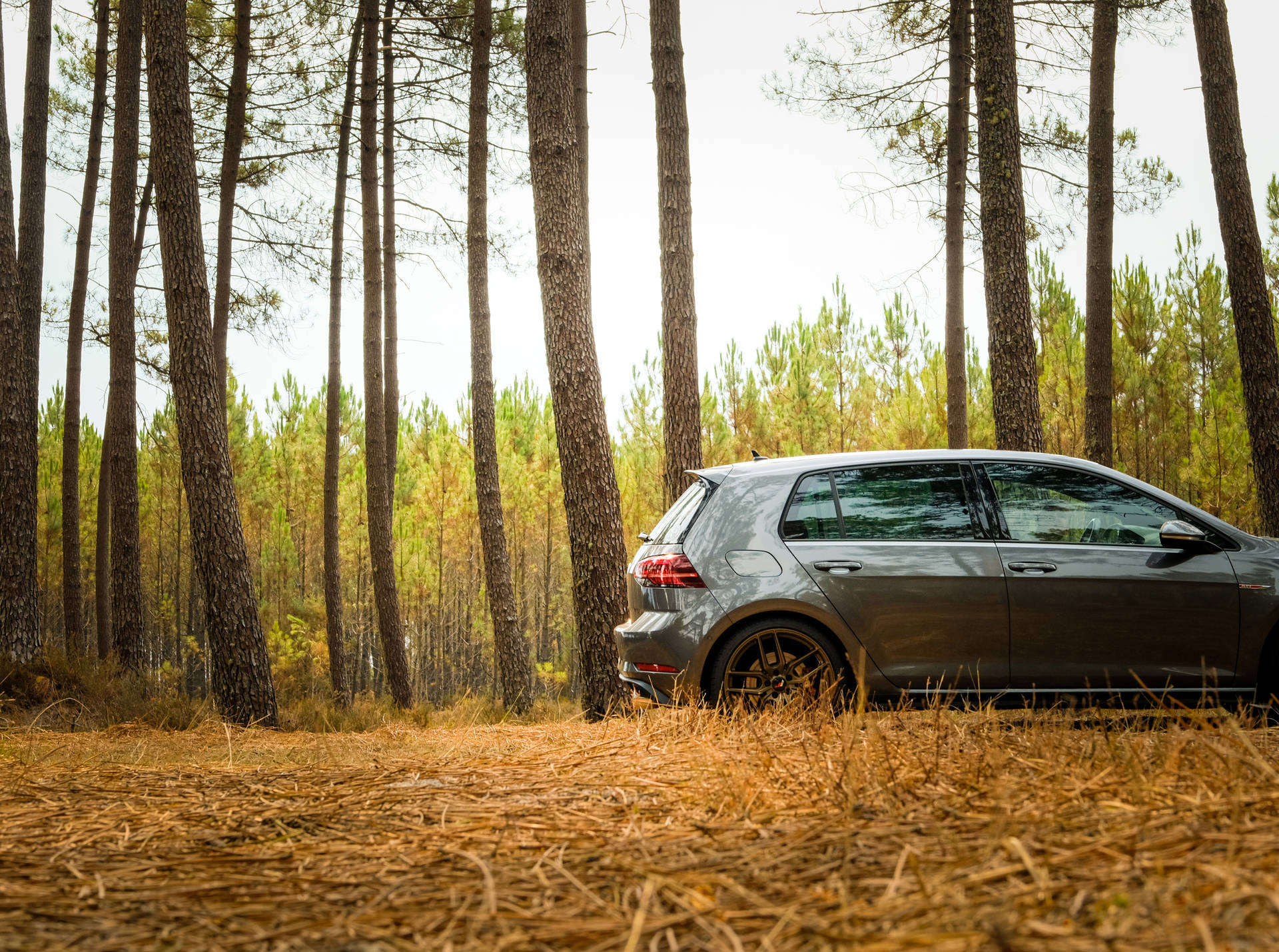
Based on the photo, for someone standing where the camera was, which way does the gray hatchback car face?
facing to the right of the viewer

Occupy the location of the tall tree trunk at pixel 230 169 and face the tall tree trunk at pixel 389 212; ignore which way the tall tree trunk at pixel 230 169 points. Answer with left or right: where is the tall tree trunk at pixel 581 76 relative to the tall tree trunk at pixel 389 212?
right

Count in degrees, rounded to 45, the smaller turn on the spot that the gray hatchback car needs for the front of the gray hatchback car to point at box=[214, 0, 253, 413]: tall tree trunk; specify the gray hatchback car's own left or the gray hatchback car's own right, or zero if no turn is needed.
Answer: approximately 135° to the gray hatchback car's own left
